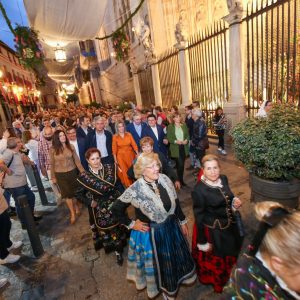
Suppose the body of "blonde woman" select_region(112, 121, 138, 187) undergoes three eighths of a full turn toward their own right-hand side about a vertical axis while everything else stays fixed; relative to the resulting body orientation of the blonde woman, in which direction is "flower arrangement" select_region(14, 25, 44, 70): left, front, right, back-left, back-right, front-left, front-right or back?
front

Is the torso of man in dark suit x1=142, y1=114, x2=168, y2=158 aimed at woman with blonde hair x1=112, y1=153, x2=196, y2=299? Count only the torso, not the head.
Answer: yes

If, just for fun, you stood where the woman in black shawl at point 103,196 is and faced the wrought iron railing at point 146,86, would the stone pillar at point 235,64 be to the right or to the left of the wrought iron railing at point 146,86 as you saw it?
right

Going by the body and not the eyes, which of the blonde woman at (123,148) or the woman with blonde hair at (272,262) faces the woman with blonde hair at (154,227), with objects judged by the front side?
the blonde woman

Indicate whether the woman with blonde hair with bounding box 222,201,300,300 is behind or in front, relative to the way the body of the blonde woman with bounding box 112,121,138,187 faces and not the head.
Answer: in front

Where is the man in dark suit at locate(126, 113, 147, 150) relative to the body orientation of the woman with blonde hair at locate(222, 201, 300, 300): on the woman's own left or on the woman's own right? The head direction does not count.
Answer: on the woman's own left

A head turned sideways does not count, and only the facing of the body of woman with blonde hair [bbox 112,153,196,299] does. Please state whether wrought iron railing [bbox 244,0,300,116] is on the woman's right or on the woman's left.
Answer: on the woman's left

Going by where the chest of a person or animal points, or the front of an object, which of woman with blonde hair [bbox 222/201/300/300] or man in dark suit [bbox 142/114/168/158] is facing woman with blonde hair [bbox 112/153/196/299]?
the man in dark suit
